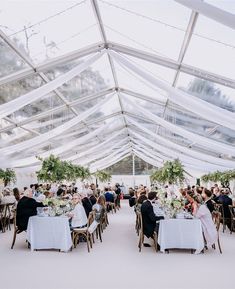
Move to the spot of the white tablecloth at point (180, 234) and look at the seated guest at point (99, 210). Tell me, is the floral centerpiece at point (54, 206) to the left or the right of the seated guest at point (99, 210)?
left

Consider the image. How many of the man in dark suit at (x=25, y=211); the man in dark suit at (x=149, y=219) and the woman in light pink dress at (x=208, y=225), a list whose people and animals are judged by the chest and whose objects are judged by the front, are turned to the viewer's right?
2

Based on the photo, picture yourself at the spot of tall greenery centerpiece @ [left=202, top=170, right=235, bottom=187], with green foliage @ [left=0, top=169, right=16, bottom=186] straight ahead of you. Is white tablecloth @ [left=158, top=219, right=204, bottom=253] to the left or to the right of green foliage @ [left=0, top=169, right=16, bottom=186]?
left

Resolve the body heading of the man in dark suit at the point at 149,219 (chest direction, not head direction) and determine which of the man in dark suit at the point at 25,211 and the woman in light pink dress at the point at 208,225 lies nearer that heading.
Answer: the woman in light pink dress

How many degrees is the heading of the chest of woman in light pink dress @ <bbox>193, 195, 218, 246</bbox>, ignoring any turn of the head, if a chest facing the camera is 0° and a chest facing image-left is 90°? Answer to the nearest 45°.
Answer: approximately 90°

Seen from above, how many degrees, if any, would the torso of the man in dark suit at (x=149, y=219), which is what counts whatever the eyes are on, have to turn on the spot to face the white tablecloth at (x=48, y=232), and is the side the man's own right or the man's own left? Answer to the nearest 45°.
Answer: approximately 180°

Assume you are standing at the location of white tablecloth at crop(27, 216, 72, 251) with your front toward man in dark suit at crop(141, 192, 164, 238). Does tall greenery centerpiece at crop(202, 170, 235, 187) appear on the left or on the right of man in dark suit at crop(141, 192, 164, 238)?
left

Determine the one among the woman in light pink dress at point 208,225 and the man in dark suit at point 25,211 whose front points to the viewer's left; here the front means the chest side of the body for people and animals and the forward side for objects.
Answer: the woman in light pink dress

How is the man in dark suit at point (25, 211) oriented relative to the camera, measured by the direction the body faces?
to the viewer's right

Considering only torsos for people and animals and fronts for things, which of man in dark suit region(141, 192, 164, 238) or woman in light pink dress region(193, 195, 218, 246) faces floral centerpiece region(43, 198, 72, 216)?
the woman in light pink dress

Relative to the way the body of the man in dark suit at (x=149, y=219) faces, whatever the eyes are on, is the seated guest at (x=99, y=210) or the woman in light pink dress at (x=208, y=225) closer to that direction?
the woman in light pink dress

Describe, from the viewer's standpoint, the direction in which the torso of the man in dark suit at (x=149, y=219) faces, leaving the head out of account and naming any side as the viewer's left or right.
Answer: facing to the right of the viewer
